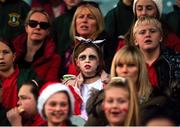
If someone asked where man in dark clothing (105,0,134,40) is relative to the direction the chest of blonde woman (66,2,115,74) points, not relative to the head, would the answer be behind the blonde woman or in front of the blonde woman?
behind

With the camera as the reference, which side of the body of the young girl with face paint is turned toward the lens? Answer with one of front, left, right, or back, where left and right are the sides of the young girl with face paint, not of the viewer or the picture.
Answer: front

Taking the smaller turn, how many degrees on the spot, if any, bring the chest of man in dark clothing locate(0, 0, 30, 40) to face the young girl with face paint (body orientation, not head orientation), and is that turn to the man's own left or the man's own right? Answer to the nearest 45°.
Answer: approximately 45° to the man's own left

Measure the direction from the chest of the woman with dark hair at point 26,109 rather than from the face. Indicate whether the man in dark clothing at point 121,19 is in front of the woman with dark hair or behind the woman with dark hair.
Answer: behind

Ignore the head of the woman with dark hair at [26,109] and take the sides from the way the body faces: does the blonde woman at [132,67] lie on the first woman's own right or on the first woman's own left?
on the first woman's own left

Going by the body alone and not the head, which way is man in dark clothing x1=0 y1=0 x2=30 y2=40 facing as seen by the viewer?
toward the camera

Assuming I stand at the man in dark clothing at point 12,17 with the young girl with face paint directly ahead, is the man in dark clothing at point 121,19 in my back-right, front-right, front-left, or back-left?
front-left

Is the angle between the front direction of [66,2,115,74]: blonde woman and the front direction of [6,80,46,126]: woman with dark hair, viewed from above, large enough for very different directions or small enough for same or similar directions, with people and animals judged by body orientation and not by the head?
same or similar directions

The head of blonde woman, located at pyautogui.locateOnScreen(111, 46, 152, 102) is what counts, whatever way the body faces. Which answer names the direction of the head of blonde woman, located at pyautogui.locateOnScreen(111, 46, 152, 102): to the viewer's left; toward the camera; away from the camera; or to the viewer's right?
toward the camera

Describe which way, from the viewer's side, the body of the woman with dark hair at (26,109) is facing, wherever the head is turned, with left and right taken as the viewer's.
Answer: facing the viewer and to the left of the viewer
